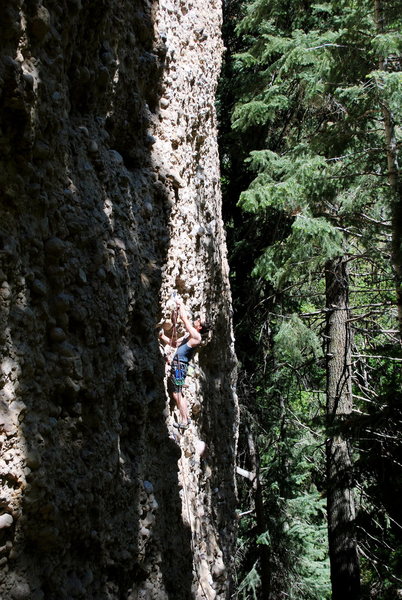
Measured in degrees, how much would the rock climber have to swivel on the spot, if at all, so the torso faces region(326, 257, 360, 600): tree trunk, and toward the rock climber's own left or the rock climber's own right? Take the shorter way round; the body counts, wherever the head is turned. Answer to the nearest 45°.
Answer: approximately 135° to the rock climber's own right

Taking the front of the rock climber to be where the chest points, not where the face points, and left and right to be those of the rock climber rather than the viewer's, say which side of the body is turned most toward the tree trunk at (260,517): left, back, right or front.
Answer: right

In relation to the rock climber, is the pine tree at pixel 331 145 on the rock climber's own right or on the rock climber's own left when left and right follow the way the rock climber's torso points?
on the rock climber's own right
